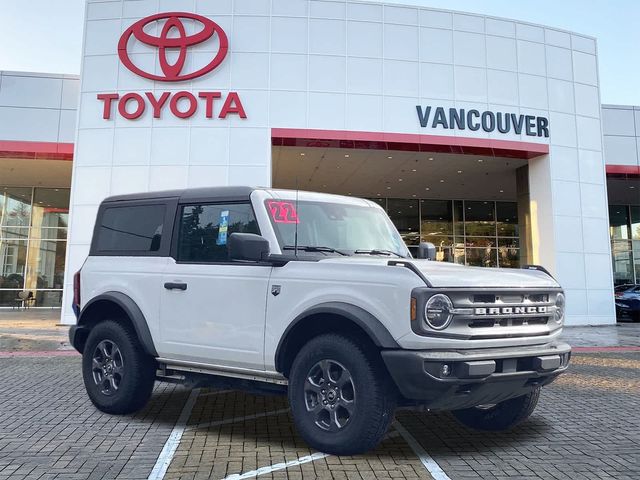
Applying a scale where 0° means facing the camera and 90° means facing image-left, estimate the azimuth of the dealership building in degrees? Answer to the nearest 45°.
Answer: approximately 0°

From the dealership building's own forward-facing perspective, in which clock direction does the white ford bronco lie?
The white ford bronco is roughly at 12 o'clock from the dealership building.

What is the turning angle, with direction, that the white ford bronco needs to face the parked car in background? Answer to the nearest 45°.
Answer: approximately 90° to its left

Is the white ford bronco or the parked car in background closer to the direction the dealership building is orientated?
the white ford bronco

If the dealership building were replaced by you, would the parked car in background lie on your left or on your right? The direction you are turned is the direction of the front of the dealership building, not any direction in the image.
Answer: on your left

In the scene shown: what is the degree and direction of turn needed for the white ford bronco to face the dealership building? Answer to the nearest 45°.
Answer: approximately 135° to its left
